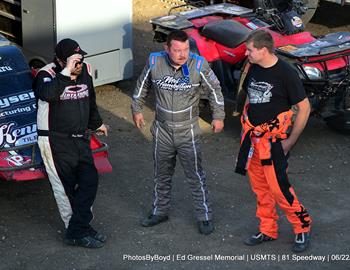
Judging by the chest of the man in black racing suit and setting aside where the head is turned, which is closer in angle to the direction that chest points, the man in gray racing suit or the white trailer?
the man in gray racing suit

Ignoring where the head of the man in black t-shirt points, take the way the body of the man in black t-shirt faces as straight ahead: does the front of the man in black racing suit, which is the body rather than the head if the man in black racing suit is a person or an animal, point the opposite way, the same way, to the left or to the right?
to the left

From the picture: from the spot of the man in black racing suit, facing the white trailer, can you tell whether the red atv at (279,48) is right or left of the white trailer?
right

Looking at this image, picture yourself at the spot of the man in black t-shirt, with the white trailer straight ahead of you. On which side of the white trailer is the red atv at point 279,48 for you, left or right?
right

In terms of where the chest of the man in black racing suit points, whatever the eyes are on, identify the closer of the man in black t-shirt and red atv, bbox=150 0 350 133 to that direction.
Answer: the man in black t-shirt

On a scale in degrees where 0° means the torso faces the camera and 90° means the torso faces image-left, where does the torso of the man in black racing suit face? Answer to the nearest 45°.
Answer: approximately 315°

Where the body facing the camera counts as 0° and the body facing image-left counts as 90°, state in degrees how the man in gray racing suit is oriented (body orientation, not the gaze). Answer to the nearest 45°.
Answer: approximately 0°

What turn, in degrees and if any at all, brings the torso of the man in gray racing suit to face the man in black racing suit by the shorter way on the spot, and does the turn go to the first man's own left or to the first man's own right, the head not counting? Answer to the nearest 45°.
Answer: approximately 90° to the first man's own right
